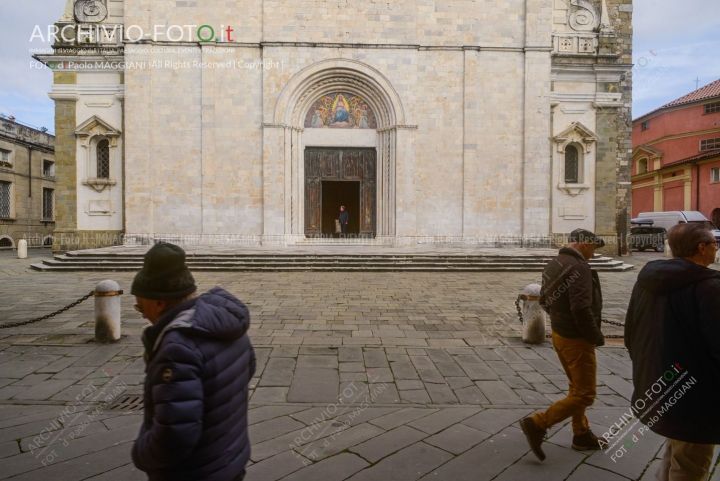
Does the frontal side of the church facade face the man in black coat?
yes

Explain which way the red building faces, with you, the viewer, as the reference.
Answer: facing the viewer and to the left of the viewer

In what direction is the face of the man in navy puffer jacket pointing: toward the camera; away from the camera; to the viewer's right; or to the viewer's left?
to the viewer's left

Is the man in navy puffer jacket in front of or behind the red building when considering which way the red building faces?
in front

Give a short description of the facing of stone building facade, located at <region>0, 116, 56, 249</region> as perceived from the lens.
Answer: facing the viewer and to the right of the viewer

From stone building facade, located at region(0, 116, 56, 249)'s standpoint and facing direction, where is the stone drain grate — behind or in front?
in front

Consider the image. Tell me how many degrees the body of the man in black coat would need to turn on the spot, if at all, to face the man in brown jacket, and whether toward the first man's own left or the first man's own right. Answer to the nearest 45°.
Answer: approximately 90° to the first man's own left

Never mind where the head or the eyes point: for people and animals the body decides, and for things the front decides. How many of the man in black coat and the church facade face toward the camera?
1

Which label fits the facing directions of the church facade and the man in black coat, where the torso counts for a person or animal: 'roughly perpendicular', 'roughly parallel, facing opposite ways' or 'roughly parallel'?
roughly perpendicular

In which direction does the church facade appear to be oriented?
toward the camera

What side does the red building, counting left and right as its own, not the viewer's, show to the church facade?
front

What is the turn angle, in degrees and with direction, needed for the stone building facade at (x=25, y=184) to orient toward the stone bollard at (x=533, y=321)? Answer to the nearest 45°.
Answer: approximately 45° to its right
